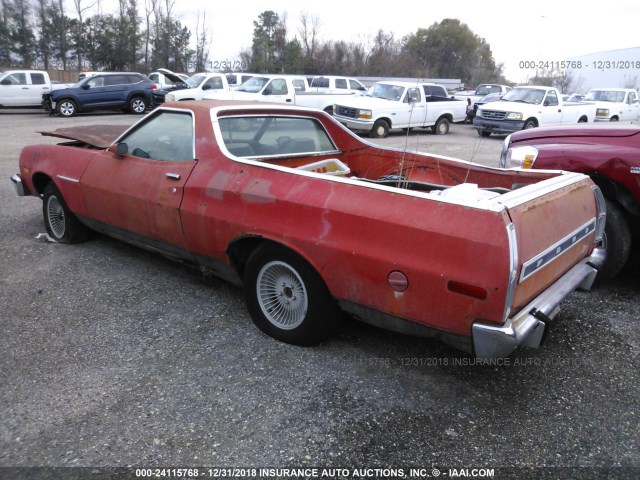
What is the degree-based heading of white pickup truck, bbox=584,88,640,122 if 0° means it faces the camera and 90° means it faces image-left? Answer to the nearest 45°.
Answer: approximately 45°

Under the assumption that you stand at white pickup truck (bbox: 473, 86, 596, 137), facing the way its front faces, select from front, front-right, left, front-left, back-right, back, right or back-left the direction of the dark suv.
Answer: front-right

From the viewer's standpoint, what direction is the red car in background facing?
to the viewer's left

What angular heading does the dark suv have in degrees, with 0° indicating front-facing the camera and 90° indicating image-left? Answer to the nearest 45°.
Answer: approximately 90°

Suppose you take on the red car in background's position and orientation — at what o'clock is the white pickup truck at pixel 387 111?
The white pickup truck is roughly at 2 o'clock from the red car in background.

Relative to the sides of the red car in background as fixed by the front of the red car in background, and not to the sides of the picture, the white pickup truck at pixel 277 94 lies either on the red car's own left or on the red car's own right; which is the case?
on the red car's own right

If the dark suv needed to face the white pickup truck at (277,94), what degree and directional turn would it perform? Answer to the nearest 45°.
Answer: approximately 135° to its left

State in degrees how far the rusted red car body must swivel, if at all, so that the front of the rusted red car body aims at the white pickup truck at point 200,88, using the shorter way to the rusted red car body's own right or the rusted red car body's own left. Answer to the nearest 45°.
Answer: approximately 45° to the rusted red car body's own right

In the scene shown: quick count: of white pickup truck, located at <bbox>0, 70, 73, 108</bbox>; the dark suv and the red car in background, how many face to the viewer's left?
3

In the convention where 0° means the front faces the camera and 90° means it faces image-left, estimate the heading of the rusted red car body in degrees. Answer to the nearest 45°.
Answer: approximately 135°

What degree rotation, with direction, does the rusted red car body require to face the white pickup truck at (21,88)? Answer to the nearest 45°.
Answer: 0° — it already faces it
